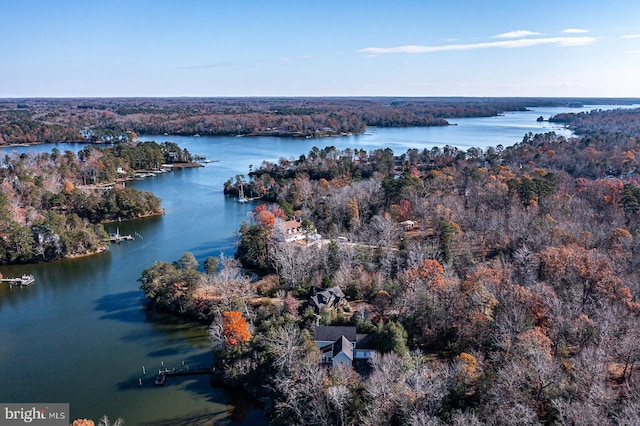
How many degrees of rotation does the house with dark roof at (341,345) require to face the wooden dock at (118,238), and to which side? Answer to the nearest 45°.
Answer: approximately 135° to its right

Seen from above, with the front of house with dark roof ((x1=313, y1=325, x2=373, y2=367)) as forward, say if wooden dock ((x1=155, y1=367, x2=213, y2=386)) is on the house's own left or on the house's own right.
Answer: on the house's own right

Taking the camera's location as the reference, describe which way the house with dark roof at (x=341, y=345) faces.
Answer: facing the viewer

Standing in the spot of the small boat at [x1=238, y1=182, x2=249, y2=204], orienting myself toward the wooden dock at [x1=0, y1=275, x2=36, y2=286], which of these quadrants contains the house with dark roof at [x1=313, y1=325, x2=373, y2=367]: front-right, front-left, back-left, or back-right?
front-left

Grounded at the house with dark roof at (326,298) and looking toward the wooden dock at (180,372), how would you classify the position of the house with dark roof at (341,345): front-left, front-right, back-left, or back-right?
front-left

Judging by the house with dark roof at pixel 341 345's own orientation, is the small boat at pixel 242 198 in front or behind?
behind

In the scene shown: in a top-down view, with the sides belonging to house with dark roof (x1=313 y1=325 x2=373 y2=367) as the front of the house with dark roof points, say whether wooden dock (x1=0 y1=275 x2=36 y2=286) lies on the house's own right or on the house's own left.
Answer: on the house's own right

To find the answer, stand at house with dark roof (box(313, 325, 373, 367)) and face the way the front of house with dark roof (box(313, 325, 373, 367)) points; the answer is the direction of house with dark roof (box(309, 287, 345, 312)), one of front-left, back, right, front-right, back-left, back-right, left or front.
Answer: back

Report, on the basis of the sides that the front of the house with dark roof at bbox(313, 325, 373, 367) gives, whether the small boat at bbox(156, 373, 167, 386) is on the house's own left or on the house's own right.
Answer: on the house's own right
